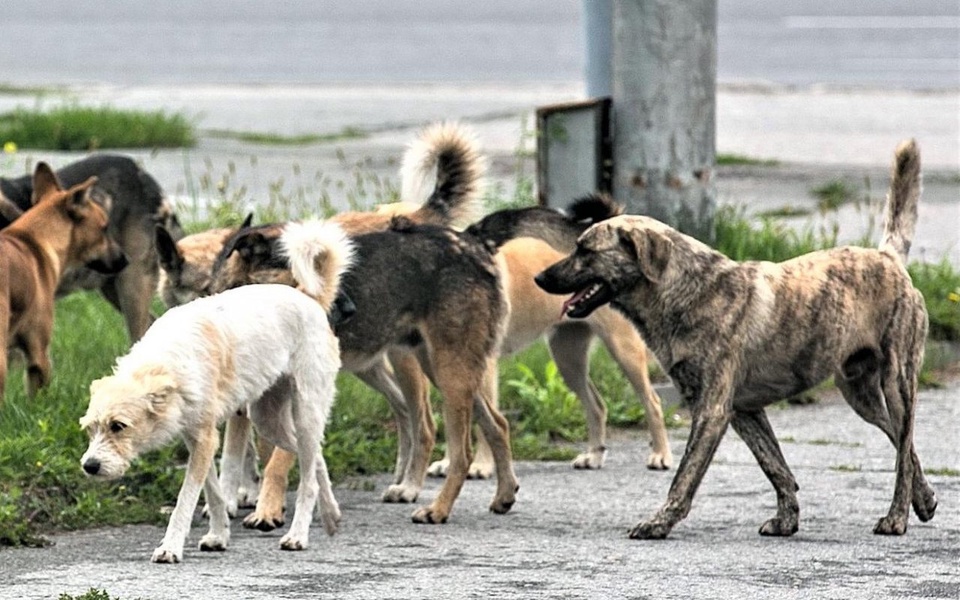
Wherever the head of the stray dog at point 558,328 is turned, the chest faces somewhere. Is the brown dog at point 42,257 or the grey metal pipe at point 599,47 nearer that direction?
the brown dog

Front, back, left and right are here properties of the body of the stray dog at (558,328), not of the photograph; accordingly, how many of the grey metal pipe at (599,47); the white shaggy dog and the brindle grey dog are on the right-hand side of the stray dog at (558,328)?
1

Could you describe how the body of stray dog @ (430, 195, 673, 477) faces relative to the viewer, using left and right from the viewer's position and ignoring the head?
facing to the left of the viewer

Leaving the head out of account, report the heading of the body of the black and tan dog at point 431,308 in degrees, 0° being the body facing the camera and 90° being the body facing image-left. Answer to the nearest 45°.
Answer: approximately 90°

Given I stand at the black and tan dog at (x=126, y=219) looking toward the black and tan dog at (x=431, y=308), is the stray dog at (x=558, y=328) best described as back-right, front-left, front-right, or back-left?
front-left

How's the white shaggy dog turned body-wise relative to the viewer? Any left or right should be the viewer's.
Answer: facing the viewer and to the left of the viewer

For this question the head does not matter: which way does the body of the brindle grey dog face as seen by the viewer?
to the viewer's left

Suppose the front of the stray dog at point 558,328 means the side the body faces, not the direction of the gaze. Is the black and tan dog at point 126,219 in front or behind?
in front

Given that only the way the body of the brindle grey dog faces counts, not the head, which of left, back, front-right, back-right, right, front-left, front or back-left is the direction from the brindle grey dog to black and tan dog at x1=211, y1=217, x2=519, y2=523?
front

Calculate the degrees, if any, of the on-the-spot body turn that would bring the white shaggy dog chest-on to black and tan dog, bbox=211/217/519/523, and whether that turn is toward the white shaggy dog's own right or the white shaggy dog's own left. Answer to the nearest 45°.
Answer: approximately 180°

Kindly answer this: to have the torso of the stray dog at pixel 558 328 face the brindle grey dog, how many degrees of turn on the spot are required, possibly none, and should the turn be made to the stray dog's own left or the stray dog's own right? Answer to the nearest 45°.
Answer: approximately 135° to the stray dog's own left

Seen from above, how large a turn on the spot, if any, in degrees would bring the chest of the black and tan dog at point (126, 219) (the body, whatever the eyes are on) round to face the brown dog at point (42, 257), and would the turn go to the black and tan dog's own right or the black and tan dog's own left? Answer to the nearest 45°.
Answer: approximately 45° to the black and tan dog's own left

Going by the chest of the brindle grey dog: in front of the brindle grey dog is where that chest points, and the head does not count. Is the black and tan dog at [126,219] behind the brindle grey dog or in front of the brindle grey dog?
in front

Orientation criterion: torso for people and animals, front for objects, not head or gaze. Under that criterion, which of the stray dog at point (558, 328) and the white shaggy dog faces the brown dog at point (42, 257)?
the stray dog
